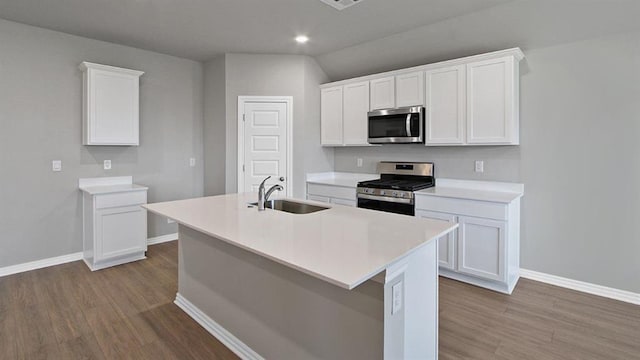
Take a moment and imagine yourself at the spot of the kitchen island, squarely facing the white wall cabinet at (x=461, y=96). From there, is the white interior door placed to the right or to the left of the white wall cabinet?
left

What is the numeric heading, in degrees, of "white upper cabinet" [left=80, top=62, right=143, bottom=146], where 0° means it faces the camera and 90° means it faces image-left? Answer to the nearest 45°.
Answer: approximately 315°

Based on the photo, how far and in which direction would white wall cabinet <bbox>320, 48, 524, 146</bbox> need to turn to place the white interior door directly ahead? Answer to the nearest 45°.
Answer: approximately 45° to its right
